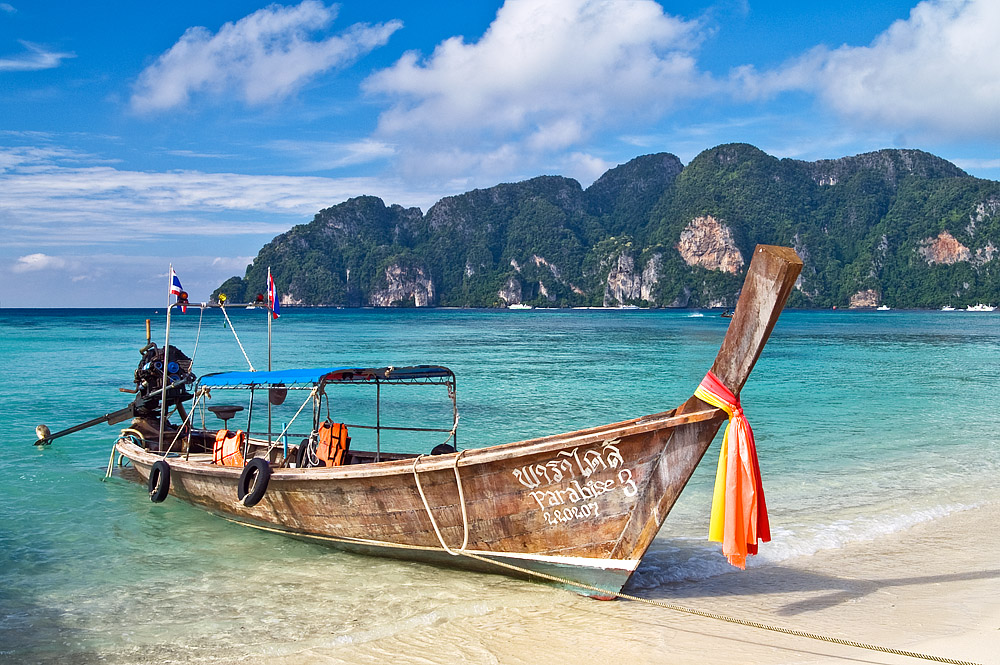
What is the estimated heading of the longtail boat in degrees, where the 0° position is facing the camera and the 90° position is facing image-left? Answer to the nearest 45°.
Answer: approximately 315°
